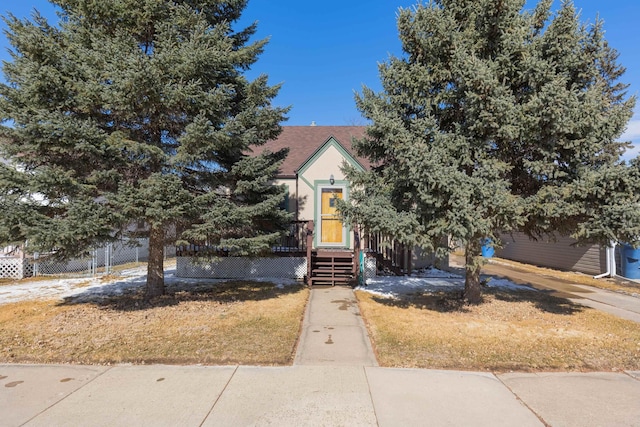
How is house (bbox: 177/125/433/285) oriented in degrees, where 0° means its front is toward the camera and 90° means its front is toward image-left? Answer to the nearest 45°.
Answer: approximately 0°

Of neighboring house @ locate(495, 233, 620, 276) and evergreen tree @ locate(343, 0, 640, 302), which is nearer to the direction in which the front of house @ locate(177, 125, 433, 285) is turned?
the evergreen tree

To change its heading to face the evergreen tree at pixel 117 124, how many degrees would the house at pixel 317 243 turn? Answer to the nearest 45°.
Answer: approximately 45° to its right

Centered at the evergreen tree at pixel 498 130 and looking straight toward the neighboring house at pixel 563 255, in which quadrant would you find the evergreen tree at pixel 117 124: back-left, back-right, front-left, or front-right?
back-left

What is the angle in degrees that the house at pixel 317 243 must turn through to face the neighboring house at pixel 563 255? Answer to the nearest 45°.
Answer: approximately 90° to its left
